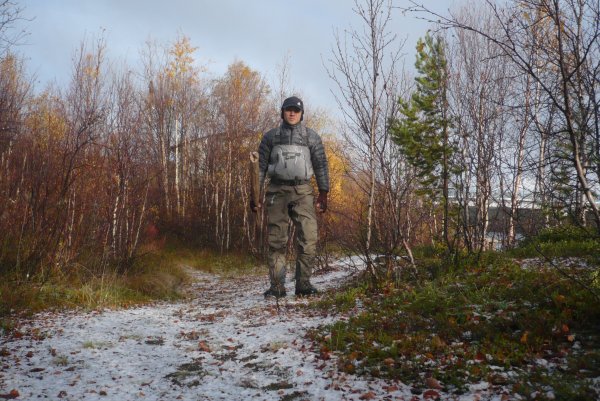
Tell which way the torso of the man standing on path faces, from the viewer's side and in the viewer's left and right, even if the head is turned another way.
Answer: facing the viewer

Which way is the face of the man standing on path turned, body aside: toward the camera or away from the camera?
toward the camera
